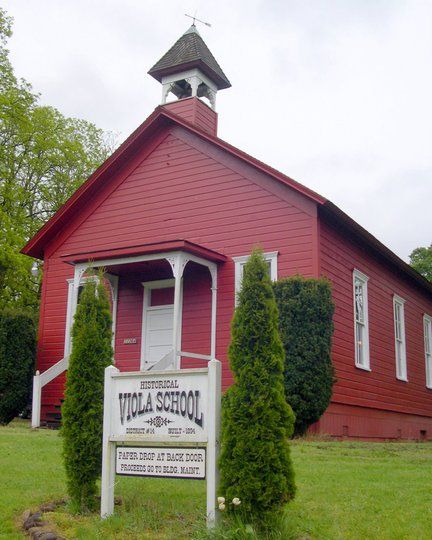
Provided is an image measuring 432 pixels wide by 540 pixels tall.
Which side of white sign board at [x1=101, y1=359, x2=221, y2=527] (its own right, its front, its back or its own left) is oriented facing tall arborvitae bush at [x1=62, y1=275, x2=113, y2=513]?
right

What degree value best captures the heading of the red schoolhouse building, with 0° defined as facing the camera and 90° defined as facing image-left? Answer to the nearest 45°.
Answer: approximately 45°

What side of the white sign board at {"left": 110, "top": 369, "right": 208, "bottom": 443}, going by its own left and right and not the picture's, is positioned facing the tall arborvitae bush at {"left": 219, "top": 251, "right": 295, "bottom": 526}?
left

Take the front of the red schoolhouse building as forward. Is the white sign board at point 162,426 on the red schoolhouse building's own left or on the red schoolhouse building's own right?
on the red schoolhouse building's own left

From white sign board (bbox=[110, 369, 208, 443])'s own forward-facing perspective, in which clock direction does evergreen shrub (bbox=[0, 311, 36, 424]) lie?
The evergreen shrub is roughly at 4 o'clock from the white sign board.

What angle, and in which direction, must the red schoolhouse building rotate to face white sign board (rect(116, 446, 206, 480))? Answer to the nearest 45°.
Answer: approximately 45° to its left

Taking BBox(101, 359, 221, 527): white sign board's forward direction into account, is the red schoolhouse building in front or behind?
behind

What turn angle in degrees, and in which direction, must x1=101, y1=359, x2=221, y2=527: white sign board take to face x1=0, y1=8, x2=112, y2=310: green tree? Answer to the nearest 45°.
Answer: approximately 135° to its right
